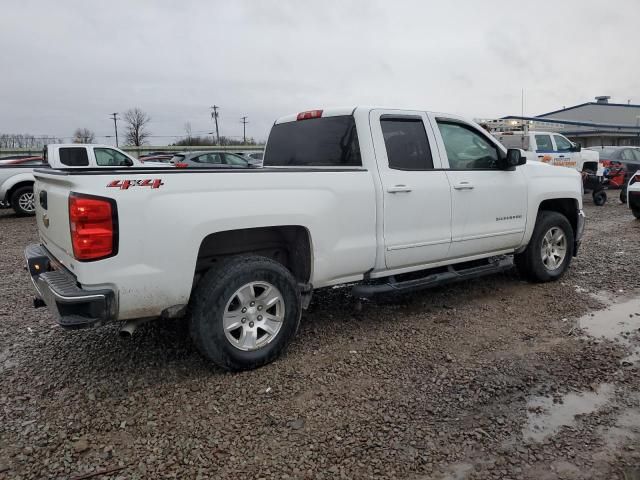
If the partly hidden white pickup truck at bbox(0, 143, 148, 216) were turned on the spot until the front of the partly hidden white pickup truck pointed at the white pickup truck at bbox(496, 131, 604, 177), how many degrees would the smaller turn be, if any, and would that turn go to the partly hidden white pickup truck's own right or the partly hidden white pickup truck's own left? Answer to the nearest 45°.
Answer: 0° — it already faces it

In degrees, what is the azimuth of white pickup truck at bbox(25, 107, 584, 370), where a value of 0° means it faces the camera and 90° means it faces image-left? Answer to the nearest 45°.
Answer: approximately 225°

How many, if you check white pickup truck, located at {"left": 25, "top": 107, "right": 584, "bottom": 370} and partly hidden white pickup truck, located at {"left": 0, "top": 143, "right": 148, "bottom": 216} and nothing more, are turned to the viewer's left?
0

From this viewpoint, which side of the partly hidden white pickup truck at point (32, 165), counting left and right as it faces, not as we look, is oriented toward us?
right

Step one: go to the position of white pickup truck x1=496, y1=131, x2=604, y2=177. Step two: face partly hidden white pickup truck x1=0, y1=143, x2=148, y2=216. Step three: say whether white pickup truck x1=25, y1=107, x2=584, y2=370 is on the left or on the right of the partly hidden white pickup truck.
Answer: left

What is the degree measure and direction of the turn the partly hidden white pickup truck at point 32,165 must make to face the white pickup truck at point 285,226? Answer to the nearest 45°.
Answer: approximately 90° to its right

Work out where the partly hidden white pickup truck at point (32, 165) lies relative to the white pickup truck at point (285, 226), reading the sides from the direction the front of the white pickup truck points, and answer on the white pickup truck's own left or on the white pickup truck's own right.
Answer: on the white pickup truck's own left

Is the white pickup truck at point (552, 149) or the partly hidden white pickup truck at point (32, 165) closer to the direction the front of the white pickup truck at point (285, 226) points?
the white pickup truck at point (552, 149)
